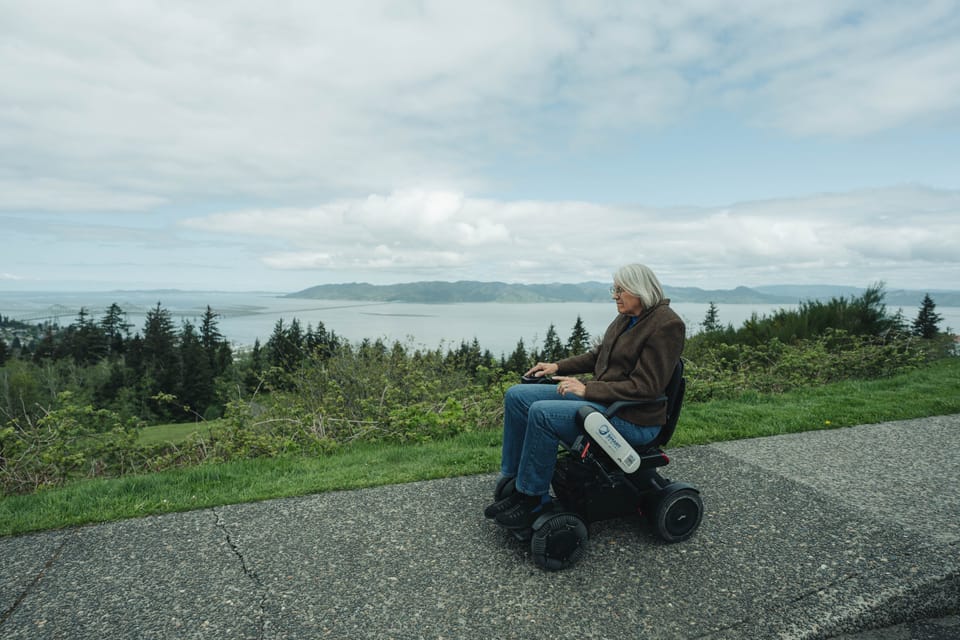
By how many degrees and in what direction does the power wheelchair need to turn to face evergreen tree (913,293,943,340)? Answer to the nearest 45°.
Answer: approximately 180°

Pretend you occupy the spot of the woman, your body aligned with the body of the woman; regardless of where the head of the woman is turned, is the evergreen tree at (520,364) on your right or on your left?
on your right

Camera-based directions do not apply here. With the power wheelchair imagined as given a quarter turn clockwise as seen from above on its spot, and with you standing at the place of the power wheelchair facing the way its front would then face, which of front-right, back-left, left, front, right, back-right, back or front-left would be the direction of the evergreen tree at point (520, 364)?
front-right

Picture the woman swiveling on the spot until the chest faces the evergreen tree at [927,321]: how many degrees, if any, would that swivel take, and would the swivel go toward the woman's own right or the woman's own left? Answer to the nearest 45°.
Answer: approximately 180°

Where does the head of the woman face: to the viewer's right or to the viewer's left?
to the viewer's left

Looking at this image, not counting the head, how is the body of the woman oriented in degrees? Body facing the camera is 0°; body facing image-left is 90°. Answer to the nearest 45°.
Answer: approximately 45°

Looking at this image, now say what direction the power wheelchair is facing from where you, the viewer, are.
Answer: facing the viewer and to the left of the viewer

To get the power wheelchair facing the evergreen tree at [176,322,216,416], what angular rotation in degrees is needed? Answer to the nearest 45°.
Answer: approximately 90° to its right

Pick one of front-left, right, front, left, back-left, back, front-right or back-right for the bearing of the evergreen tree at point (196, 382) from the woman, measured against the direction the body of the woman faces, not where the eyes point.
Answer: right
